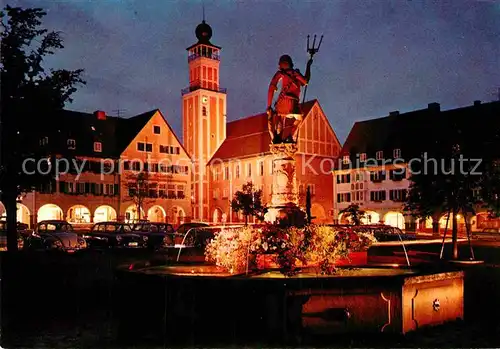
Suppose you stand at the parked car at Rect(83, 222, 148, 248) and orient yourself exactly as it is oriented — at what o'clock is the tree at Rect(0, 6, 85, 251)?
The tree is roughly at 2 o'clock from the parked car.

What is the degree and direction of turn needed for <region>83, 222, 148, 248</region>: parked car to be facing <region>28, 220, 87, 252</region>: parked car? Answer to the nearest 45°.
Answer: approximately 90° to its right
